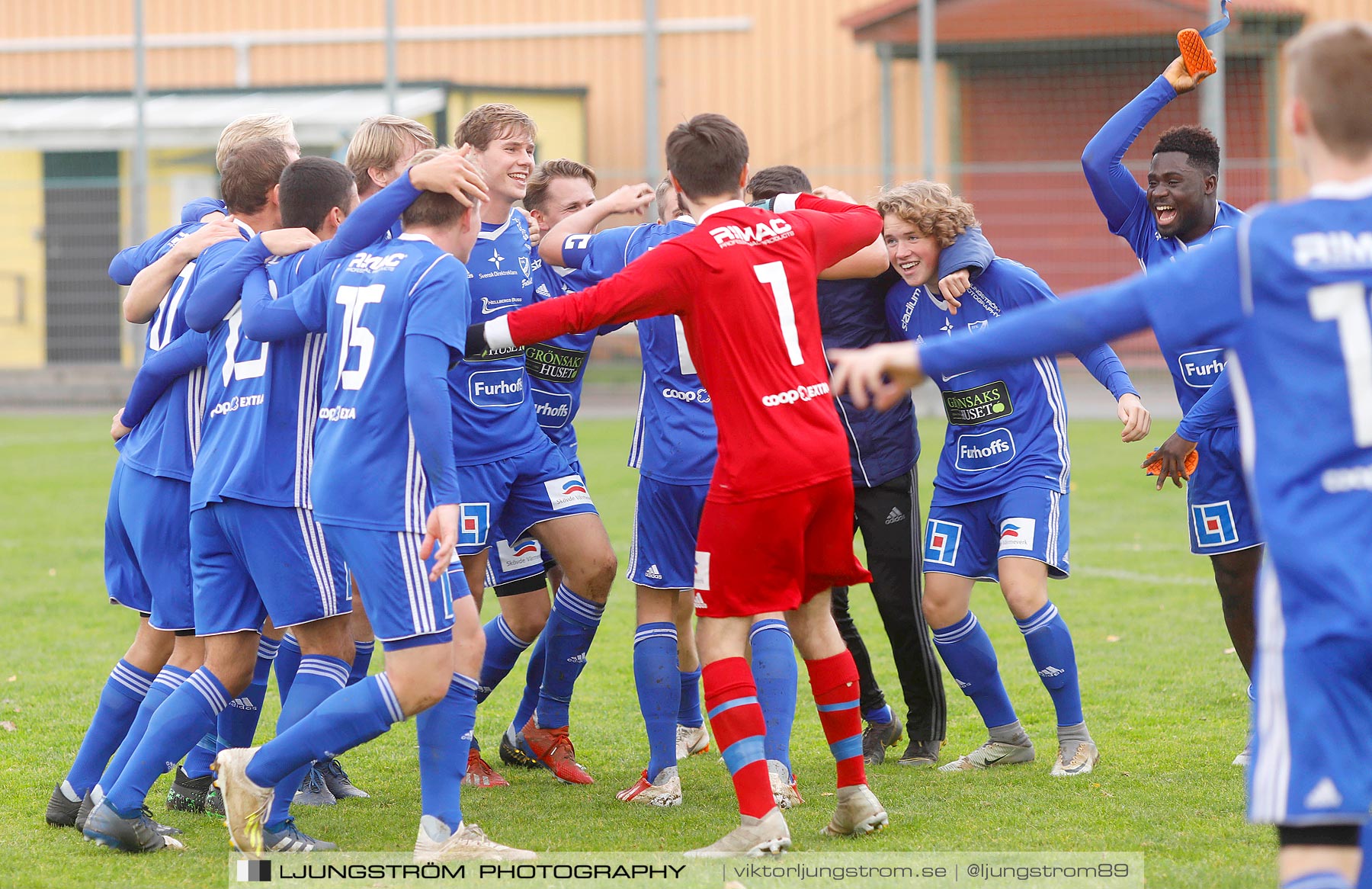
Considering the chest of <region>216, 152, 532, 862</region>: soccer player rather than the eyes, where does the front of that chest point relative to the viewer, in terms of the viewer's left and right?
facing away from the viewer and to the right of the viewer

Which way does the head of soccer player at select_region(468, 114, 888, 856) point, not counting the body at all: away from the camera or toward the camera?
away from the camera

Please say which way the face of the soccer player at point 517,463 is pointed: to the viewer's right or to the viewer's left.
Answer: to the viewer's right

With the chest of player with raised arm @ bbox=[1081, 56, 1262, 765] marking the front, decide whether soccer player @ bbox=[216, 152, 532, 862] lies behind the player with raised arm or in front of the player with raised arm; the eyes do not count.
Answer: in front

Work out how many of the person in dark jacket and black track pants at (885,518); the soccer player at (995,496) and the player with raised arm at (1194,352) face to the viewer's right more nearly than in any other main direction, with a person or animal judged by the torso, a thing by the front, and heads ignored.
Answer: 0

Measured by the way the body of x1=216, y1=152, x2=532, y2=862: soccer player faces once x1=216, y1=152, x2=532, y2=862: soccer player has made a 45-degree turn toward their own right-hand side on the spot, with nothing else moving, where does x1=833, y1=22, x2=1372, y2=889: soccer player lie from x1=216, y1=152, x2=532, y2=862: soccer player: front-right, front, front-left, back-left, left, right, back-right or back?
front-right

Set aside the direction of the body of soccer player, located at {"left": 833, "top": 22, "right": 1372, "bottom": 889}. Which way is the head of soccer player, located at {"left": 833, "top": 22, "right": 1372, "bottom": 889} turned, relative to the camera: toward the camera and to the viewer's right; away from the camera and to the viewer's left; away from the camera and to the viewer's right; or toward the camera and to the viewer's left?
away from the camera and to the viewer's left

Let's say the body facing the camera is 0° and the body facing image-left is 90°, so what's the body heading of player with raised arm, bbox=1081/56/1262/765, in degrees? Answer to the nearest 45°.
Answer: approximately 45°

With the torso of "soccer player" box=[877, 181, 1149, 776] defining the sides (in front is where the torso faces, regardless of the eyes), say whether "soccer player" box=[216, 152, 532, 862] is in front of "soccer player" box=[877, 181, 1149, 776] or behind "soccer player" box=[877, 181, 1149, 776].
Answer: in front

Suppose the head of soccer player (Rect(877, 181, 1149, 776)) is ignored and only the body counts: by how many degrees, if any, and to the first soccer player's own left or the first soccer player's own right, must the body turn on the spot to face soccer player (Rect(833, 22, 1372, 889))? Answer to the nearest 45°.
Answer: approximately 45° to the first soccer player's own left

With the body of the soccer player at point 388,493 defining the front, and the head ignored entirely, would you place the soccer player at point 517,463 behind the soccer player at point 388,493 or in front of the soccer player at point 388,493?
in front
